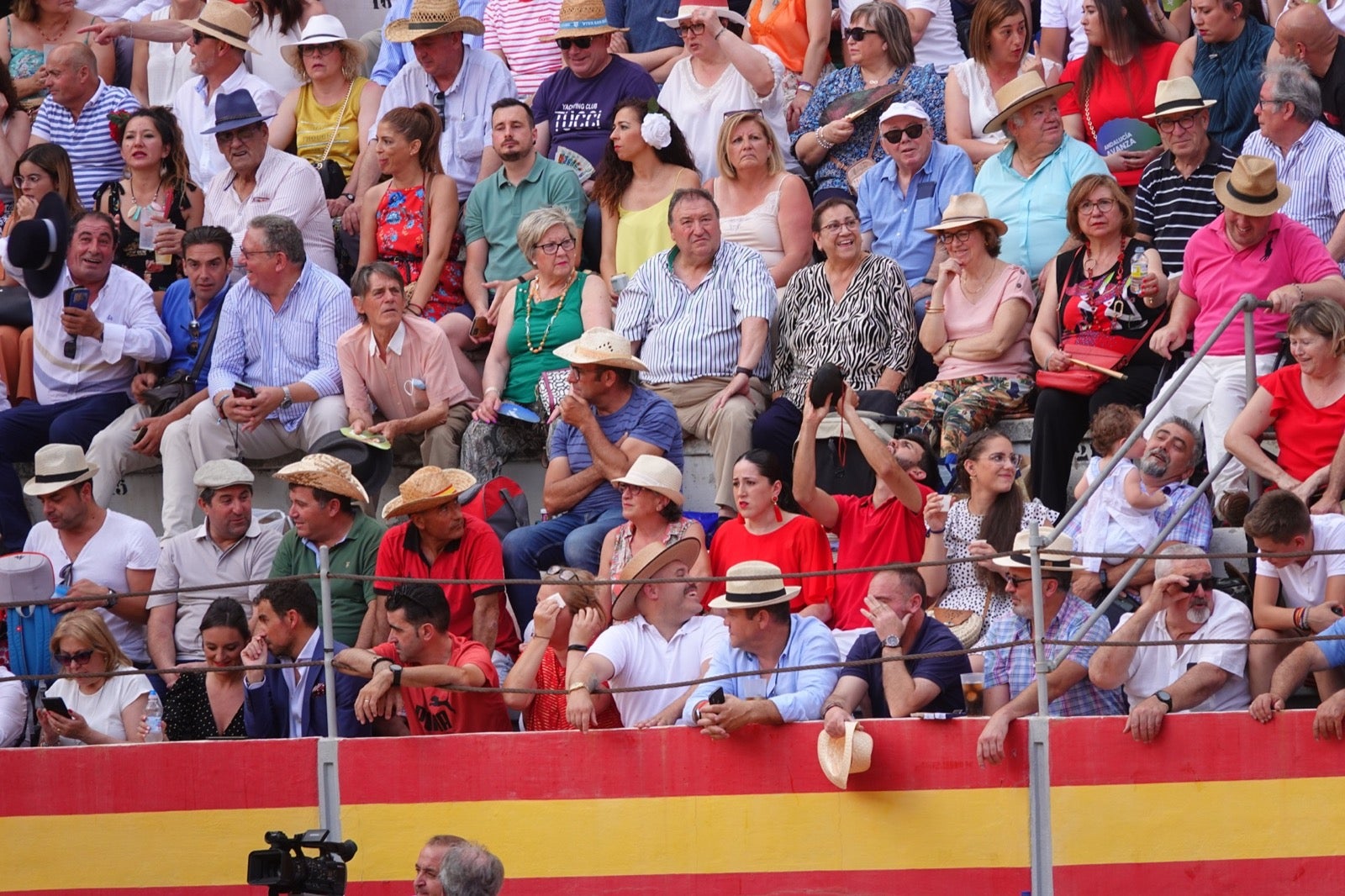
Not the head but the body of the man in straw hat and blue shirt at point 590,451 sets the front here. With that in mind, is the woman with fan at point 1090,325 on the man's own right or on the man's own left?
on the man's own left

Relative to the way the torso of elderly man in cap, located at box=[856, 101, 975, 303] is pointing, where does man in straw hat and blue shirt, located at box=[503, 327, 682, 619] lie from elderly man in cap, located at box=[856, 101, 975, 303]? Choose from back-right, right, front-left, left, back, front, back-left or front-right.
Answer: front-right

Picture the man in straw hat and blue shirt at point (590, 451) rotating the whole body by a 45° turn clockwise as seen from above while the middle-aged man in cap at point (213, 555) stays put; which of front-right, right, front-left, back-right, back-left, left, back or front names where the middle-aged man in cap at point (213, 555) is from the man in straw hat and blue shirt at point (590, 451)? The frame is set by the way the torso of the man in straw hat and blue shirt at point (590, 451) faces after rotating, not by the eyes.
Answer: front

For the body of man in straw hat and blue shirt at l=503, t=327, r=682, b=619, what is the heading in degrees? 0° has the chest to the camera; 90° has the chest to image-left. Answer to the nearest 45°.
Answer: approximately 45°

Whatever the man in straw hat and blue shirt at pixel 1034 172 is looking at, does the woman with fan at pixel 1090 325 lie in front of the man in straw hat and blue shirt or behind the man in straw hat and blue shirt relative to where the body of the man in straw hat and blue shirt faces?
in front

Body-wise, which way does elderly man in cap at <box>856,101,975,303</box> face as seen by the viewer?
toward the camera

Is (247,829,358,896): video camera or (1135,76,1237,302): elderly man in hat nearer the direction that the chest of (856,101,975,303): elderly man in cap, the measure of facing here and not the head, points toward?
the video camera

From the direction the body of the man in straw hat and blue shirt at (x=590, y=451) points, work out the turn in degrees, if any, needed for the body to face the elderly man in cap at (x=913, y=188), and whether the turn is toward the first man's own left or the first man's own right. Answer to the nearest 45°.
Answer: approximately 180°

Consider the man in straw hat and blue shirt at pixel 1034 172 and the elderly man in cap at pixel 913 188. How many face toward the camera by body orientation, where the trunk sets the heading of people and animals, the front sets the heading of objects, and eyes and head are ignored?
2

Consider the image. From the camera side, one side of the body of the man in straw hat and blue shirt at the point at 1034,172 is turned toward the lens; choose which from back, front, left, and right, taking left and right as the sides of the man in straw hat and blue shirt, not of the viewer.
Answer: front

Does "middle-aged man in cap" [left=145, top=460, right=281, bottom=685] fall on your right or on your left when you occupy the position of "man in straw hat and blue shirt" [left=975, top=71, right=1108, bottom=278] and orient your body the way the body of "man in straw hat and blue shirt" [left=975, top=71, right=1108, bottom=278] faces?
on your right
